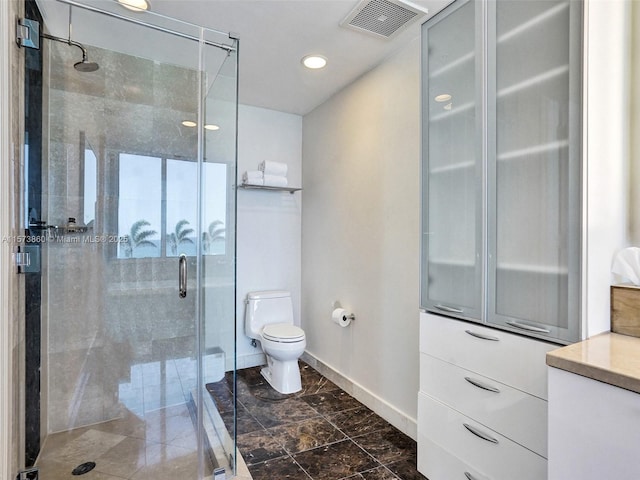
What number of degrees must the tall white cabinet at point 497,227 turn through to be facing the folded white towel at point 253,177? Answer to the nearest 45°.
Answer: approximately 90° to its right

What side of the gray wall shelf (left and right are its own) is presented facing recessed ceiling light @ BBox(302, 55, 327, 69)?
front

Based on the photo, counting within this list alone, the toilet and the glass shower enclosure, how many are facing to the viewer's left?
0

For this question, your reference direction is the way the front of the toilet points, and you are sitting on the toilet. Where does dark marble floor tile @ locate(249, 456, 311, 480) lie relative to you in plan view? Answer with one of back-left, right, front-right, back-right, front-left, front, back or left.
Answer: front-right

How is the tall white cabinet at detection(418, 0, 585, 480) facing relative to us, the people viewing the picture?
facing the viewer and to the left of the viewer

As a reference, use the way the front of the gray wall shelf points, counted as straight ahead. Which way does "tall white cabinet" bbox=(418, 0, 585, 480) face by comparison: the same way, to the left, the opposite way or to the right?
to the right

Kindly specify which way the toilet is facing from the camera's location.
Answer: facing the viewer and to the right of the viewer

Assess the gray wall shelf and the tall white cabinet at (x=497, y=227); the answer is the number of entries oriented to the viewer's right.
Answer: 0

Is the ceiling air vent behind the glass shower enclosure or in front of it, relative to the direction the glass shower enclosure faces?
in front

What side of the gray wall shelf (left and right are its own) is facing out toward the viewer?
front

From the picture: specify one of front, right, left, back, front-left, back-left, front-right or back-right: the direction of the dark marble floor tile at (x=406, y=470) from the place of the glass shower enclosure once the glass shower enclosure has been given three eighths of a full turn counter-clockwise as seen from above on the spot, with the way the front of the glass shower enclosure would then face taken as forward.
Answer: back-right
